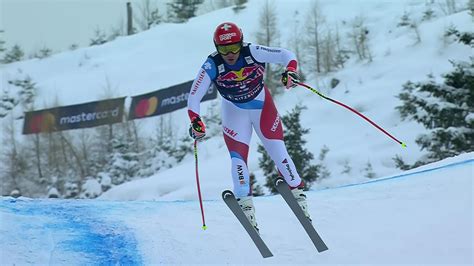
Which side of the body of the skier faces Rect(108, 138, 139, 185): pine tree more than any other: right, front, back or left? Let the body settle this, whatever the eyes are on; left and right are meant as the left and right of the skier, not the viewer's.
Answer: back

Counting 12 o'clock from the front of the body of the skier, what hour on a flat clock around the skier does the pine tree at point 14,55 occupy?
The pine tree is roughly at 5 o'clock from the skier.

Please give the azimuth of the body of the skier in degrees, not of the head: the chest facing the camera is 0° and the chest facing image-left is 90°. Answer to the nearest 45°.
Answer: approximately 0°

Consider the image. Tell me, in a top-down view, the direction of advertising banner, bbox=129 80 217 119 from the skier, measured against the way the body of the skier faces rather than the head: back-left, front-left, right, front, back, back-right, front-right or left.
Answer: back

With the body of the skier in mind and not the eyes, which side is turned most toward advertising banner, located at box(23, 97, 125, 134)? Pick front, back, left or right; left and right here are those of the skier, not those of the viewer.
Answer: back

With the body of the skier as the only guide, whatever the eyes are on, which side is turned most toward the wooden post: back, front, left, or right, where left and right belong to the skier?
back

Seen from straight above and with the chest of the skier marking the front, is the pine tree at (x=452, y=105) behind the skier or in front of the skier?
behind

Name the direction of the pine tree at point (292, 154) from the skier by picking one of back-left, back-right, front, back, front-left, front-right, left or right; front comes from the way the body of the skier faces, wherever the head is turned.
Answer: back
